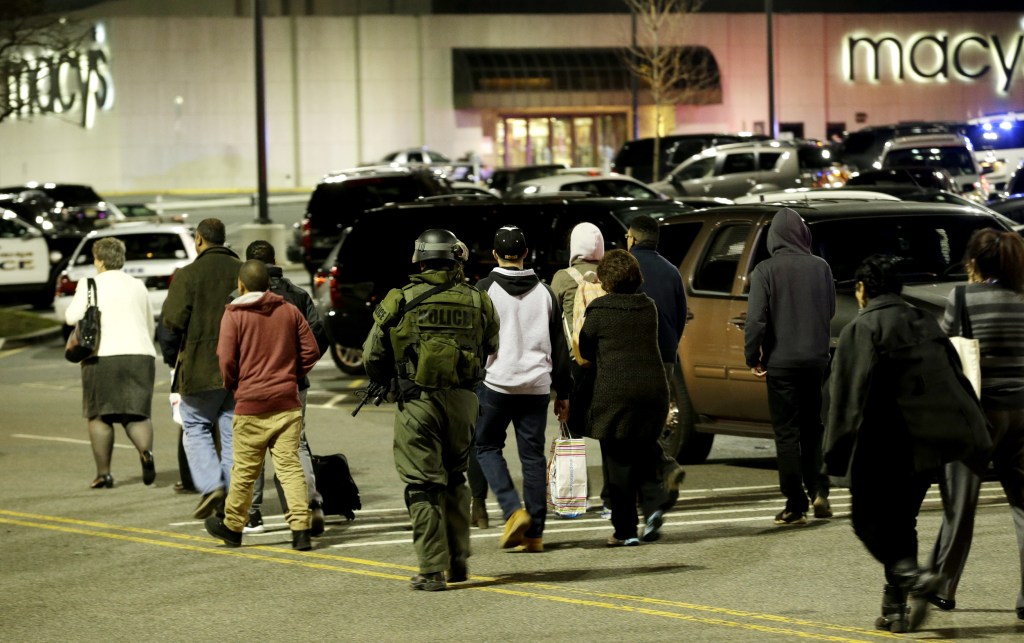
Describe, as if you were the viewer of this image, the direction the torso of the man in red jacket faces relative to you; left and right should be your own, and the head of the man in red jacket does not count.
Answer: facing away from the viewer

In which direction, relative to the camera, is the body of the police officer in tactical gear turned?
away from the camera

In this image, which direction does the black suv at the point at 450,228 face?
to the viewer's right

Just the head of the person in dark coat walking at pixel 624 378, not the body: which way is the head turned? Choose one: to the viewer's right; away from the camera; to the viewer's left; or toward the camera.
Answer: away from the camera

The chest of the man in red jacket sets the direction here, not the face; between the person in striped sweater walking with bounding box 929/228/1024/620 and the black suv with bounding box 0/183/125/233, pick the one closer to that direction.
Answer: the black suv

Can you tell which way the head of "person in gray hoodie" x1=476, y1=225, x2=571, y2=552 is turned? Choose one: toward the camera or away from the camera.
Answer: away from the camera

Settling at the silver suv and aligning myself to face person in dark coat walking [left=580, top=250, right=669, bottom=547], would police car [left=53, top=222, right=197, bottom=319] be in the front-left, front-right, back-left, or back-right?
front-right

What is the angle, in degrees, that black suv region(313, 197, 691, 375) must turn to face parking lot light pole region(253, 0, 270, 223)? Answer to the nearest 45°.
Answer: approximately 90° to its left

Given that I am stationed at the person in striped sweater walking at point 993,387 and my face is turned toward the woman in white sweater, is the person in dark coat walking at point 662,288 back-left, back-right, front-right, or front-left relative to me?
front-right

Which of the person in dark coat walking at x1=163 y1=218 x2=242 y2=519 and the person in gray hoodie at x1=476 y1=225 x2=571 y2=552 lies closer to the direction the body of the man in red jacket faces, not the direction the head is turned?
the person in dark coat walking

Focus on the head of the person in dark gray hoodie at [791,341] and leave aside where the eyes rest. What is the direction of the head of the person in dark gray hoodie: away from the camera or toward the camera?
away from the camera

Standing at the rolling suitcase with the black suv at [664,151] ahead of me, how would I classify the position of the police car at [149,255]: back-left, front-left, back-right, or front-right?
front-left

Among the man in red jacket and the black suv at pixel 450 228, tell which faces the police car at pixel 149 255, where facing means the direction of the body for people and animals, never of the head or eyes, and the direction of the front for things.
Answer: the man in red jacket

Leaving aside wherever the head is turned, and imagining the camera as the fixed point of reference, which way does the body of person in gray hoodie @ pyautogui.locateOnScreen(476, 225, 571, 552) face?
away from the camera

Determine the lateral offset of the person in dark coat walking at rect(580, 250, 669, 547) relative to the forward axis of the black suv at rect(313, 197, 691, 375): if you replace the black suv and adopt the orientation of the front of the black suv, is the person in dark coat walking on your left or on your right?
on your right

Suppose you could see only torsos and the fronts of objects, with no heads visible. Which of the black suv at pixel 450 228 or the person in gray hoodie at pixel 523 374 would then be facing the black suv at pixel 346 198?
the person in gray hoodie
